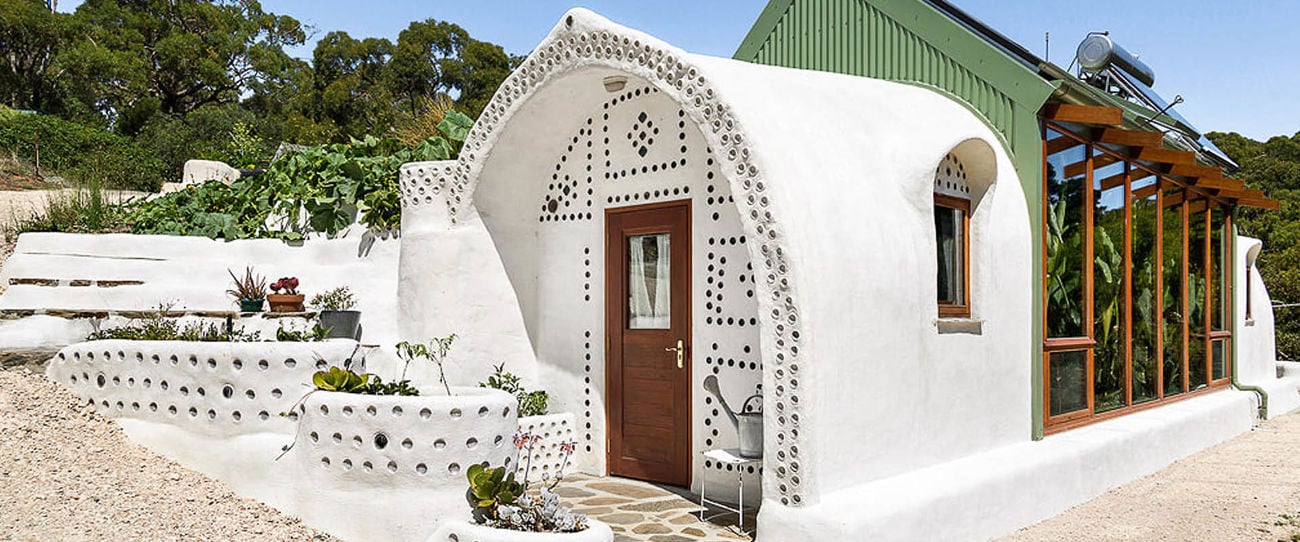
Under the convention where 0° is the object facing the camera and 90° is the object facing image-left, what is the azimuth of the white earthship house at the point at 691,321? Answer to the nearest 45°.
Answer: approximately 45°

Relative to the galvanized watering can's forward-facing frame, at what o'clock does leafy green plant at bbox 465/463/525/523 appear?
The leafy green plant is roughly at 11 o'clock from the galvanized watering can.

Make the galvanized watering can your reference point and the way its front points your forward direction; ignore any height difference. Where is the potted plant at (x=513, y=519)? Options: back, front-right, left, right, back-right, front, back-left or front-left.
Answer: front-left

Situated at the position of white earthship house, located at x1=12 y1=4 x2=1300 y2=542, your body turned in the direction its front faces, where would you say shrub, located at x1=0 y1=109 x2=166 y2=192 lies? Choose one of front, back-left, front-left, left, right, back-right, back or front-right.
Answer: right

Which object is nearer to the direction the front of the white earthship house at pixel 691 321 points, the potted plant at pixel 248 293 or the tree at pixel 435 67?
the potted plant

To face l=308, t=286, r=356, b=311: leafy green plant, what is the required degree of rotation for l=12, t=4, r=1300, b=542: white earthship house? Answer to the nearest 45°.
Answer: approximately 90° to its right

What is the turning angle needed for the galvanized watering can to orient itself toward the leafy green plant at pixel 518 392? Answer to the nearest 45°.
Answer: approximately 45° to its right

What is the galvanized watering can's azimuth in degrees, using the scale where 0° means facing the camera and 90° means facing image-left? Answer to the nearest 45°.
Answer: approximately 90°

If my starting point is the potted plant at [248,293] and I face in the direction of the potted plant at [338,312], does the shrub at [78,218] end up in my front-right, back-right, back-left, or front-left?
back-left
